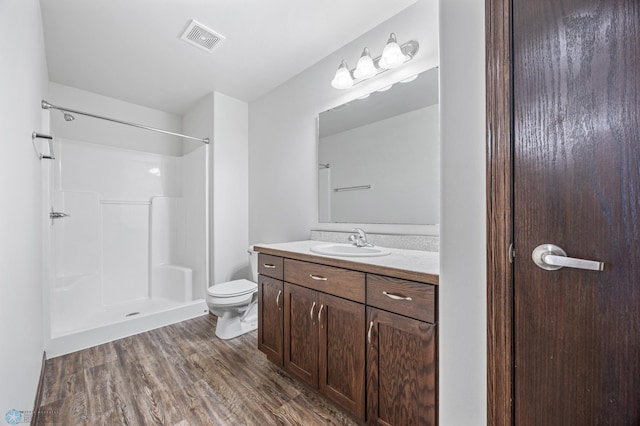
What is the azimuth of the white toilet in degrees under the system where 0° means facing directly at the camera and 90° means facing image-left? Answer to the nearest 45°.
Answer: approximately 45°

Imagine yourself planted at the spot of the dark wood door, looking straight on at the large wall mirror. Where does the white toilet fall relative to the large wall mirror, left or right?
left

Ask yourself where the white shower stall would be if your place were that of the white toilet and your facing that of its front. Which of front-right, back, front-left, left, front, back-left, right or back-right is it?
right

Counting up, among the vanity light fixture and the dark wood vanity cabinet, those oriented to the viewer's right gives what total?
0

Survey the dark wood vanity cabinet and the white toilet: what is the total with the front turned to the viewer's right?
0

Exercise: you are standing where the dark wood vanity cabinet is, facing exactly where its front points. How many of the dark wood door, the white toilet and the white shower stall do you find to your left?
1

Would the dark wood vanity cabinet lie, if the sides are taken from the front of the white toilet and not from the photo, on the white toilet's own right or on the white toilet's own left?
on the white toilet's own left

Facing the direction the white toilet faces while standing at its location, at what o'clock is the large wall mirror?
The large wall mirror is roughly at 9 o'clock from the white toilet.

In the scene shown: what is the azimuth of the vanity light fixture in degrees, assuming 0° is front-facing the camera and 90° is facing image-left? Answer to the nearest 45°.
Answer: approximately 45°

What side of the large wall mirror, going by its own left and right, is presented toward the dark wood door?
left

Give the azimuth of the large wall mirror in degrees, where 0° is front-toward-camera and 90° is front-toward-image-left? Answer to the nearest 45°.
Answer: approximately 45°

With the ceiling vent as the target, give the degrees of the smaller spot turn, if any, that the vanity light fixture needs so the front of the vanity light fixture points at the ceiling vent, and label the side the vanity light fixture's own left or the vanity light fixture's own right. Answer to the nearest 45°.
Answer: approximately 45° to the vanity light fixture's own right
